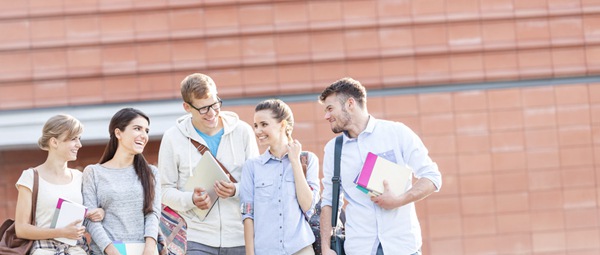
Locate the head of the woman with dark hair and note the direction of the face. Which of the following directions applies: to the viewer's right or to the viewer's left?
to the viewer's right

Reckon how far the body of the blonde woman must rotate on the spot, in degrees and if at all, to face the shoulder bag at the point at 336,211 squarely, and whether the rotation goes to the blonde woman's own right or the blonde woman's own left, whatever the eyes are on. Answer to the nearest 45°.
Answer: approximately 45° to the blonde woman's own left

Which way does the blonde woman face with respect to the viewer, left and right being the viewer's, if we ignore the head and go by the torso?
facing the viewer and to the right of the viewer

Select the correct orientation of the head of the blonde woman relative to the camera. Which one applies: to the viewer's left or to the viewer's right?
to the viewer's right

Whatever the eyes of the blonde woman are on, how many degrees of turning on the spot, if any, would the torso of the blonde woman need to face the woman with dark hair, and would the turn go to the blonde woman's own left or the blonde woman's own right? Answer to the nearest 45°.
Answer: approximately 45° to the blonde woman's own left

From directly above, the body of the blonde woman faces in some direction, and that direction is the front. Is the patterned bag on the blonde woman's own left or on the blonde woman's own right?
on the blonde woman's own left
